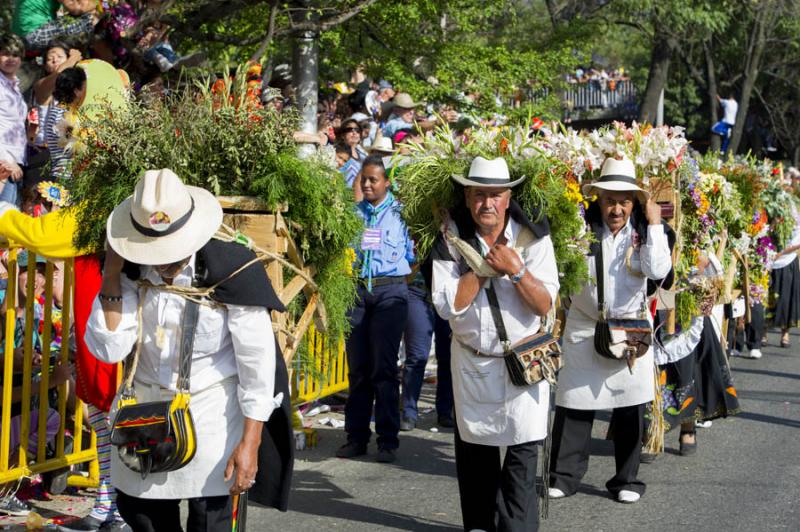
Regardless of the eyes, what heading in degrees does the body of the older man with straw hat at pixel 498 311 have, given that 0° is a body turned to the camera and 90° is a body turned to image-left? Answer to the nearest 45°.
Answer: approximately 0°

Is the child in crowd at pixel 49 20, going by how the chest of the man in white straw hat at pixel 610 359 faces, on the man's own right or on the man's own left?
on the man's own right

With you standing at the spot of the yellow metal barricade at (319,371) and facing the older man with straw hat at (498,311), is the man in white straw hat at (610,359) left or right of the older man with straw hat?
left

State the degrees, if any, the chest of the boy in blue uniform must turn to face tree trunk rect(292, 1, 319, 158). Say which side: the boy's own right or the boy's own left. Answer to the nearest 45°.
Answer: approximately 135° to the boy's own right

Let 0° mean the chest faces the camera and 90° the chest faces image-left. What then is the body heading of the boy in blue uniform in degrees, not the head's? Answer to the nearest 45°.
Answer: approximately 45°

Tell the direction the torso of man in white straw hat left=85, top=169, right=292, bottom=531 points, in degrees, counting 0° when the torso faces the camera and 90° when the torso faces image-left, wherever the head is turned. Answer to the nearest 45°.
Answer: approximately 0°

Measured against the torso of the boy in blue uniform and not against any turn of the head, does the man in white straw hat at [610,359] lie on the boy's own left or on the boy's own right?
on the boy's own left

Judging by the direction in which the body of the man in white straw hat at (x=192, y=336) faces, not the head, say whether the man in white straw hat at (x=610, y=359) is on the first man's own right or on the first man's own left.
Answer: on the first man's own left

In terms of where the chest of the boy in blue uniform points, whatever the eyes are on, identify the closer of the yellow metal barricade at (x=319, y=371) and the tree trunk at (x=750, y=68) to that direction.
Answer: the yellow metal barricade

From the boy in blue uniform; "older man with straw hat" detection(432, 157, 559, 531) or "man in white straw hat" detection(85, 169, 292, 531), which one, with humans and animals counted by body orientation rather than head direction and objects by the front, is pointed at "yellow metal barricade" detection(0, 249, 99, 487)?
the boy in blue uniform
